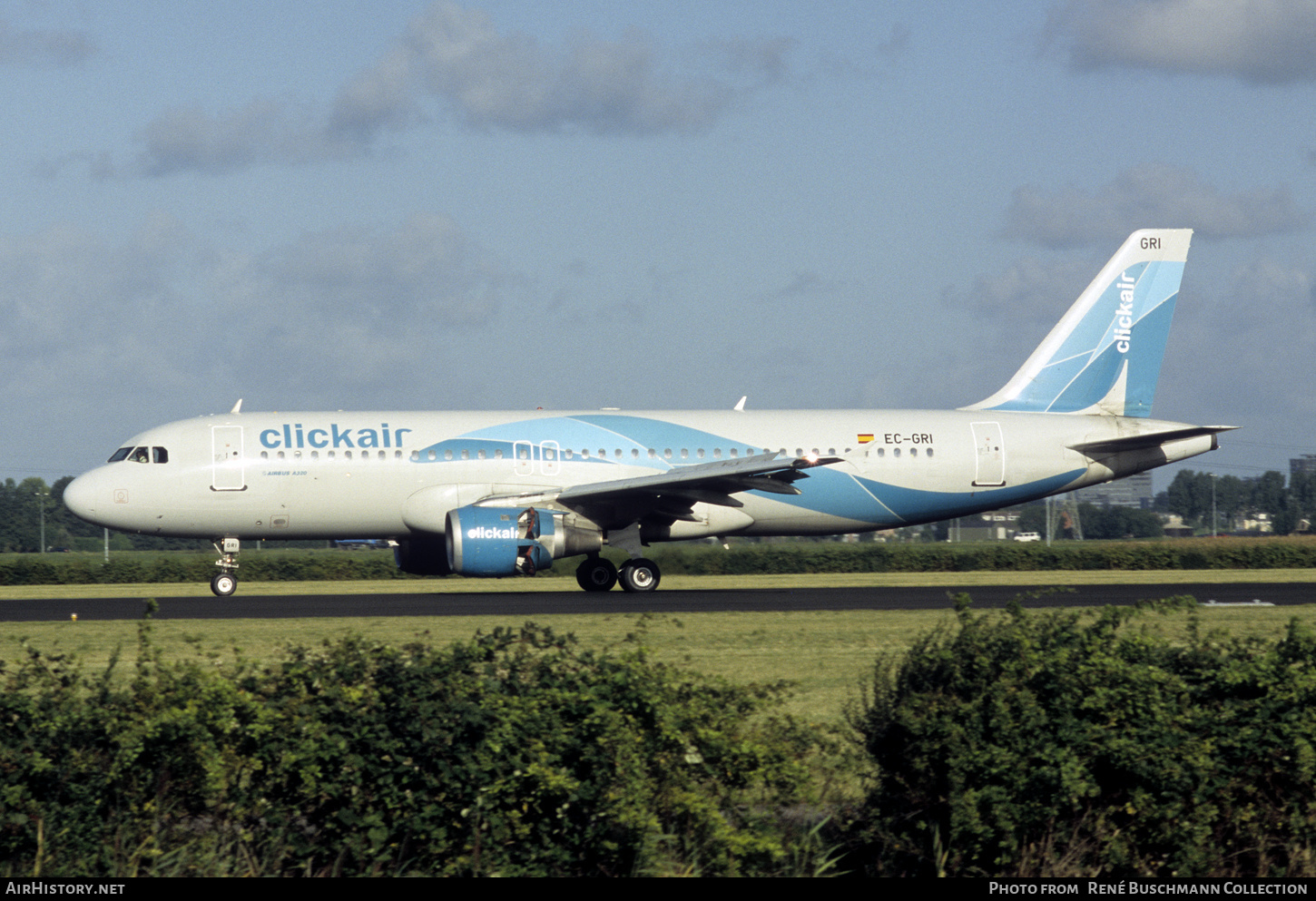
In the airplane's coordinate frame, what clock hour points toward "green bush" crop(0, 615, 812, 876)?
The green bush is roughly at 9 o'clock from the airplane.

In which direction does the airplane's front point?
to the viewer's left

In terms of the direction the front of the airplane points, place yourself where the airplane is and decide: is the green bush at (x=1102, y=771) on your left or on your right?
on your left
